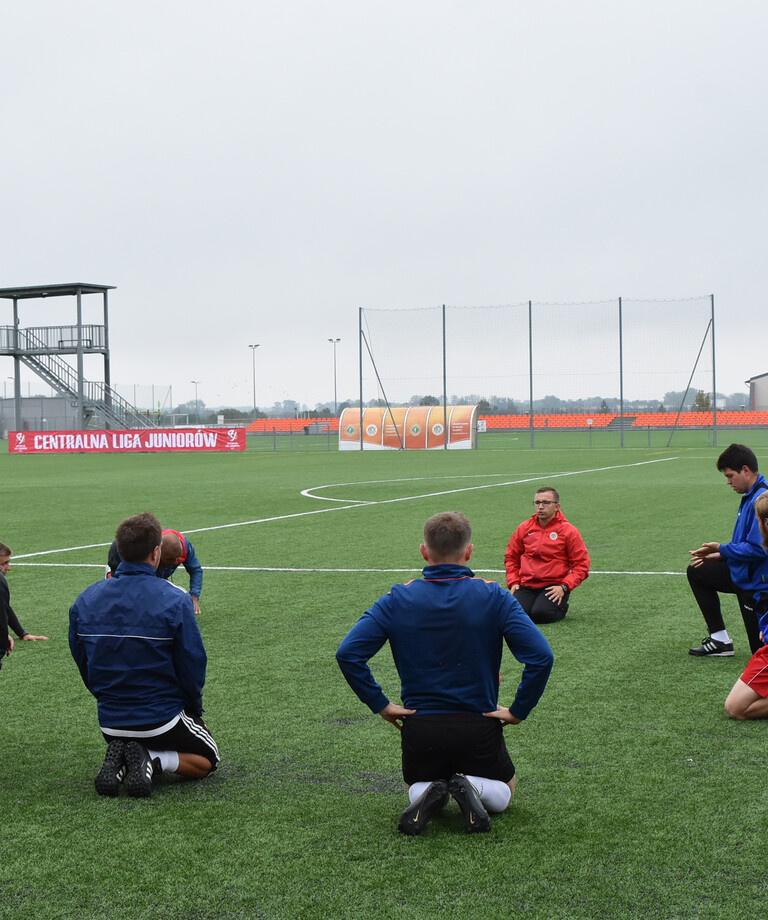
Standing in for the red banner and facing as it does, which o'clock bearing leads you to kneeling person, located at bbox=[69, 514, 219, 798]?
The kneeling person is roughly at 12 o'clock from the red banner.

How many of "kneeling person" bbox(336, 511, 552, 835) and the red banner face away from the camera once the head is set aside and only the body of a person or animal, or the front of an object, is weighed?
1

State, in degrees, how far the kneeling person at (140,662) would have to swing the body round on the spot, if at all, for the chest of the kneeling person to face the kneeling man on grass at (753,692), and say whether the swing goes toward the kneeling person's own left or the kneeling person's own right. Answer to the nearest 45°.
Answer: approximately 45° to the kneeling person's own right

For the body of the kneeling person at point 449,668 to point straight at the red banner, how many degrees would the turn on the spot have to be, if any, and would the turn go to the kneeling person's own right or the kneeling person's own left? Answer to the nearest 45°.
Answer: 0° — they already face it

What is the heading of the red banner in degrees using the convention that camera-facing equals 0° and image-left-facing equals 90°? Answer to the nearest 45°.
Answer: approximately 0°

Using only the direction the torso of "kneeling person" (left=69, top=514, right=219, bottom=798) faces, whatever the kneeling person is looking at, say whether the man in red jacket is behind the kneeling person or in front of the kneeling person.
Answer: in front

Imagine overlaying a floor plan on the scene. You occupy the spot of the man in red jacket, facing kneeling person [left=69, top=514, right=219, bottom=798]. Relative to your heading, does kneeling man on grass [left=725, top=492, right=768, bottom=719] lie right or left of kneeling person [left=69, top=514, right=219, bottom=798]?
left

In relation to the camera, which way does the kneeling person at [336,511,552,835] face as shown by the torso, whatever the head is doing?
away from the camera

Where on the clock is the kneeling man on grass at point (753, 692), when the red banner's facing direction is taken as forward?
The kneeling man on grass is roughly at 12 o'clock from the red banner.

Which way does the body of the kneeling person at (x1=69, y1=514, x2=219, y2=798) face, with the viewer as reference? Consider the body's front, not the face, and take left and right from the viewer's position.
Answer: facing away from the viewer and to the right of the viewer

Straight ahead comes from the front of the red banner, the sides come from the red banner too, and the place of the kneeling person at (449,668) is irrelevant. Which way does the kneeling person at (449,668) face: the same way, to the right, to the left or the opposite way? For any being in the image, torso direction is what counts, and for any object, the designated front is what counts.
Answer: the opposite way

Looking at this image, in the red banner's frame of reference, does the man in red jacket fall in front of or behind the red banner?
in front

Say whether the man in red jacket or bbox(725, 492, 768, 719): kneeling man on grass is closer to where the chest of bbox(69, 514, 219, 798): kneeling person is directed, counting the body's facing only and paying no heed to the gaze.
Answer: the man in red jacket

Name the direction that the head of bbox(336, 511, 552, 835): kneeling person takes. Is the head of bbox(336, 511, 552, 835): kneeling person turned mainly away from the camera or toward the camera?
away from the camera
